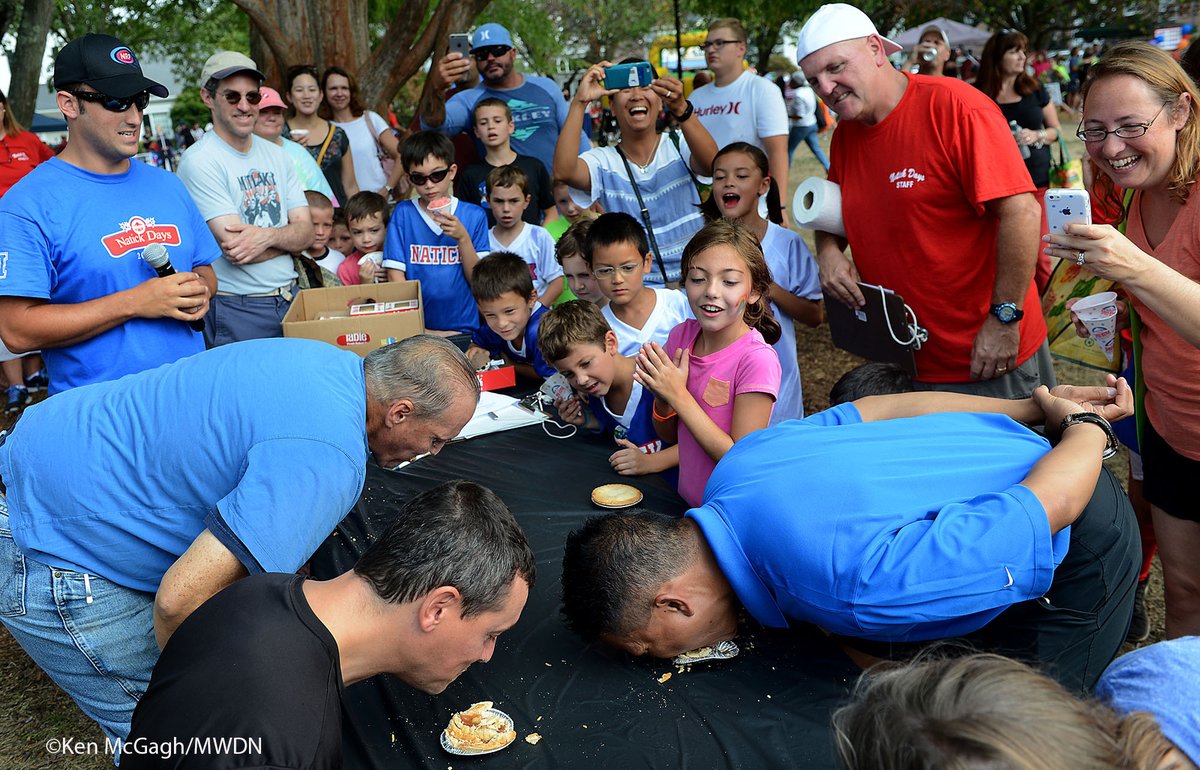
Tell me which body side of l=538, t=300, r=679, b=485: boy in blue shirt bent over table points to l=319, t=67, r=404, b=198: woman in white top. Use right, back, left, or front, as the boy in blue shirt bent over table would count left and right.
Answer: right

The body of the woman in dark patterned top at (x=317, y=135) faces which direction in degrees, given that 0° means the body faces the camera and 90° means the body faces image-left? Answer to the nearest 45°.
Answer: approximately 0°

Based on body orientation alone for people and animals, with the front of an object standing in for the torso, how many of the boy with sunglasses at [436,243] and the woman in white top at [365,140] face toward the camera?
2

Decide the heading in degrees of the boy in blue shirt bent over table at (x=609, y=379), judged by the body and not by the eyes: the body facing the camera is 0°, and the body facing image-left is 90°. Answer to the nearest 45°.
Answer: approximately 45°

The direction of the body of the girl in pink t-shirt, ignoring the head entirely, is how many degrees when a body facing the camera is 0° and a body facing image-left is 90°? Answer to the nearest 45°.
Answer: approximately 45°

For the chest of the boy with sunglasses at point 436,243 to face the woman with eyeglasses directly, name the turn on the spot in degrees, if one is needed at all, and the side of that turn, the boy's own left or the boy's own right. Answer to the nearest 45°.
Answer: approximately 45° to the boy's own left

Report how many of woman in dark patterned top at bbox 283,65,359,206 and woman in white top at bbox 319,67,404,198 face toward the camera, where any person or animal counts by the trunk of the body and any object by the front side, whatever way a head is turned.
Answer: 2
